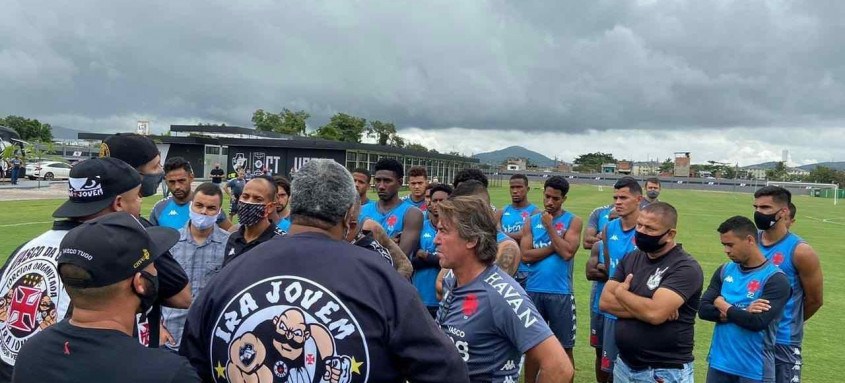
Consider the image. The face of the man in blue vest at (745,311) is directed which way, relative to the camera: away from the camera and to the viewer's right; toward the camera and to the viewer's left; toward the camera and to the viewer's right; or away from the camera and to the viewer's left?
toward the camera and to the viewer's left

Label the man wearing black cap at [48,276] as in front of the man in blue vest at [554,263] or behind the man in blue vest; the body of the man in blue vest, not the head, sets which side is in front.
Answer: in front

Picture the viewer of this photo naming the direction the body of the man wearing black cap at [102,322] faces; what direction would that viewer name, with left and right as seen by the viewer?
facing away from the viewer and to the right of the viewer

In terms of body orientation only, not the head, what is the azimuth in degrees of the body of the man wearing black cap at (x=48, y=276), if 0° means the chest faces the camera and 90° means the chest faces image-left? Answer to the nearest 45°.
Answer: approximately 225°

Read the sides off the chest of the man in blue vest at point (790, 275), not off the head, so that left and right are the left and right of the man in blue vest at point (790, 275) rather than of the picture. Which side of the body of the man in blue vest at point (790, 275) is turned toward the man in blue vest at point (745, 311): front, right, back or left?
front

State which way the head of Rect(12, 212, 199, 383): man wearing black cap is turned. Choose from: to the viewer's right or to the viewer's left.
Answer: to the viewer's right

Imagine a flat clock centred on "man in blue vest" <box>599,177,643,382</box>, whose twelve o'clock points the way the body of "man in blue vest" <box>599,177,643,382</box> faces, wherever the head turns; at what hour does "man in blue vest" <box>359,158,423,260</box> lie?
"man in blue vest" <box>359,158,423,260</box> is roughly at 1 o'clock from "man in blue vest" <box>599,177,643,382</box>.
